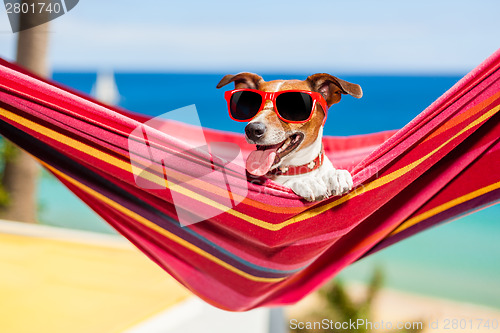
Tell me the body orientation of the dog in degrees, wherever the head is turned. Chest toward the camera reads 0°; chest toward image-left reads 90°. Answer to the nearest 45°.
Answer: approximately 45°

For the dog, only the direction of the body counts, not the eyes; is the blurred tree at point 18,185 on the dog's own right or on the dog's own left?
on the dog's own right

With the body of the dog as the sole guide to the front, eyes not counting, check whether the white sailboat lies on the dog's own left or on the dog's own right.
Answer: on the dog's own right
